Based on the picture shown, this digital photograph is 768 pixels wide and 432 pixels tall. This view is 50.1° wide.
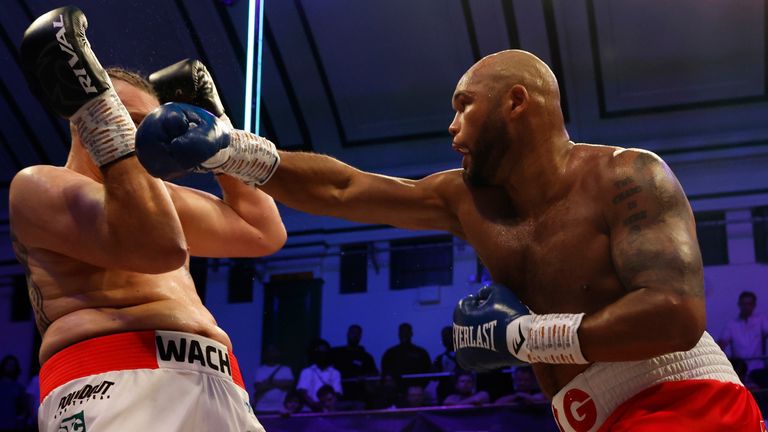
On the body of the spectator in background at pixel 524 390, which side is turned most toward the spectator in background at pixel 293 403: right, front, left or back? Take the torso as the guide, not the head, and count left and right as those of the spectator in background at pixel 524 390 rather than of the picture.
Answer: right

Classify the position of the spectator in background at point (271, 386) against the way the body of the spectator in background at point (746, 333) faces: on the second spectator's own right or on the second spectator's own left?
on the second spectator's own right

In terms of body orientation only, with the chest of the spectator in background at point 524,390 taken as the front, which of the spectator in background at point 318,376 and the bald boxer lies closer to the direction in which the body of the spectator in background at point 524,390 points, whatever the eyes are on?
the bald boxer

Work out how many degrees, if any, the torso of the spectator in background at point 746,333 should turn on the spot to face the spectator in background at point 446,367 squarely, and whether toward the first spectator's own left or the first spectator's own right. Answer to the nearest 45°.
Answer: approximately 90° to the first spectator's own right

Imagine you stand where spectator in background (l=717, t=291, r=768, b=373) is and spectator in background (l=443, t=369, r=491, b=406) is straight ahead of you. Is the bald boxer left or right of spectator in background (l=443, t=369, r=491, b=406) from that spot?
left

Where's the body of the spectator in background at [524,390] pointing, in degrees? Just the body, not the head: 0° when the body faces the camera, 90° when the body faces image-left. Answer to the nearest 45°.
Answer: approximately 0°

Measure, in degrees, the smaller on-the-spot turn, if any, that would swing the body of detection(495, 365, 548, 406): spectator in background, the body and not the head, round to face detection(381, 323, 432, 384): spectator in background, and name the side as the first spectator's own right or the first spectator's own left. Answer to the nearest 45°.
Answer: approximately 135° to the first spectator's own right
